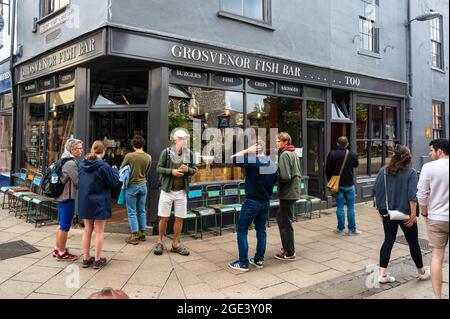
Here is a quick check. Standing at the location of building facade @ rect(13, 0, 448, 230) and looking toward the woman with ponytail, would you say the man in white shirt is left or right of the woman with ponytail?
left

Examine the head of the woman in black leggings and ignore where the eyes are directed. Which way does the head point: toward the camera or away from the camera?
away from the camera

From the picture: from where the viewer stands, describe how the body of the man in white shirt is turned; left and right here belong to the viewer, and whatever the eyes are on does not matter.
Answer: facing away from the viewer and to the left of the viewer

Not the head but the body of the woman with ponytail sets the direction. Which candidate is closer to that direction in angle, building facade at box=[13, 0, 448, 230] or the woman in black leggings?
the building facade

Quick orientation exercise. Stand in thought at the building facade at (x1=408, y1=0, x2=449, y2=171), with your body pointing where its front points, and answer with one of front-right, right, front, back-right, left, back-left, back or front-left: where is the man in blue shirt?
front-right

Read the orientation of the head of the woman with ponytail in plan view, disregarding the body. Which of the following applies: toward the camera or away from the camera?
away from the camera

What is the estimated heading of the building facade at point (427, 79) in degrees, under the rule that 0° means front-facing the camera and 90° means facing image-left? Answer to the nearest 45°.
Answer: approximately 315°

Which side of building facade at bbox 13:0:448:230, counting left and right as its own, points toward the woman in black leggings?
front

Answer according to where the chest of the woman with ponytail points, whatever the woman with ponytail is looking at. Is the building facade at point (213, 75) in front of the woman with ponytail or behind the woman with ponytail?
in front

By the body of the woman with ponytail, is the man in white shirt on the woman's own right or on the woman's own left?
on the woman's own right

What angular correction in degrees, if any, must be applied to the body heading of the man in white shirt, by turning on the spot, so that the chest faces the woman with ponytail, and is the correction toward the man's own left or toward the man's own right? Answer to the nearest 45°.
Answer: approximately 45° to the man's own left

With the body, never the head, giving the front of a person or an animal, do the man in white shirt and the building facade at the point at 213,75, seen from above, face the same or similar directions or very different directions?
very different directions

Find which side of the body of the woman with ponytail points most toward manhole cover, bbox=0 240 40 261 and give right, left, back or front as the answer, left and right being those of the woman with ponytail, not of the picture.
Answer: left
